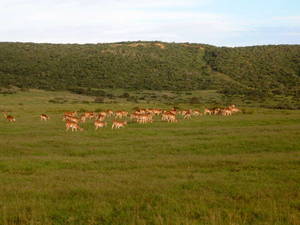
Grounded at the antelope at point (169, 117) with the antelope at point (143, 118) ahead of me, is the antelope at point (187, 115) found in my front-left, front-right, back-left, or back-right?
back-right

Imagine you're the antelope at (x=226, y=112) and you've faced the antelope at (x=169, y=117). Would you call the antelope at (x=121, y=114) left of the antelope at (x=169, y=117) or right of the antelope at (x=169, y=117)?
right
